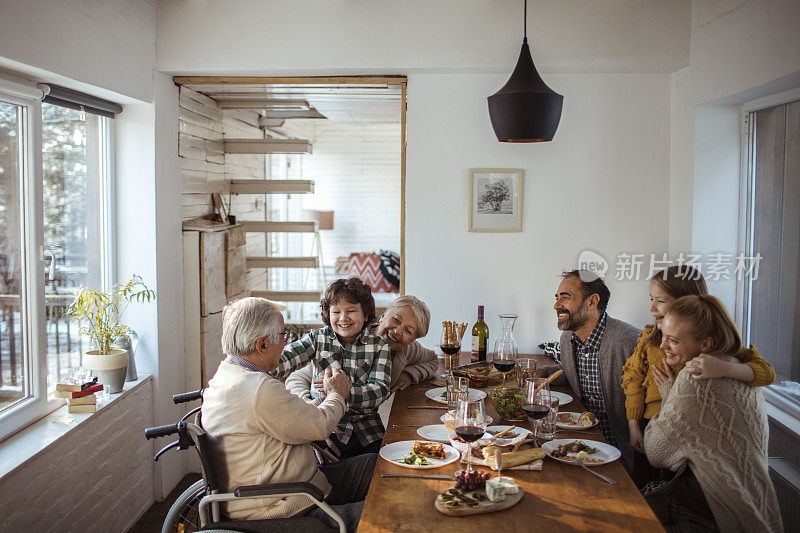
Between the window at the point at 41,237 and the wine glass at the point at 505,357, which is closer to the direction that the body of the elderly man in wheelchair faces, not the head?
the wine glass

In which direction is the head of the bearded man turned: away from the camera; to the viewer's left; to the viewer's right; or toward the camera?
to the viewer's left

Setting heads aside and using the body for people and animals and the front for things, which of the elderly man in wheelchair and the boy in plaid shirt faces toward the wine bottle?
the elderly man in wheelchair

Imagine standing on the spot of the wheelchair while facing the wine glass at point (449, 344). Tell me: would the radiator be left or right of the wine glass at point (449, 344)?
right

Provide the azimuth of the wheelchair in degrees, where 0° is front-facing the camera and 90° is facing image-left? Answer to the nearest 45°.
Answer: approximately 270°

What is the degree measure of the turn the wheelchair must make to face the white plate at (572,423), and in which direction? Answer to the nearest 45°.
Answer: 0° — it already faces it

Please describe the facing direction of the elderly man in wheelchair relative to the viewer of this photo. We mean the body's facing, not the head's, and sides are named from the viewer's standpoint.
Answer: facing away from the viewer and to the right of the viewer

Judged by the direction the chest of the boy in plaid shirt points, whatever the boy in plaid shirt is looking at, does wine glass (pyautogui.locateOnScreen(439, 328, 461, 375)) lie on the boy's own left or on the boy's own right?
on the boy's own left

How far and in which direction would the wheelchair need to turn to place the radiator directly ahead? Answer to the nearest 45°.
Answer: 0° — it already faces it

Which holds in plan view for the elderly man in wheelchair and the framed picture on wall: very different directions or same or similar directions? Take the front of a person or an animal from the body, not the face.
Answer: very different directions

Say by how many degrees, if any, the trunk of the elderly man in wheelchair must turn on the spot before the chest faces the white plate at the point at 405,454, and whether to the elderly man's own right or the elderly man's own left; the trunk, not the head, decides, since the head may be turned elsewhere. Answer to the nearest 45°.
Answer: approximately 45° to the elderly man's own right

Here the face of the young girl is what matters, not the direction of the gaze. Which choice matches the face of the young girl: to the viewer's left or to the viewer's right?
to the viewer's left

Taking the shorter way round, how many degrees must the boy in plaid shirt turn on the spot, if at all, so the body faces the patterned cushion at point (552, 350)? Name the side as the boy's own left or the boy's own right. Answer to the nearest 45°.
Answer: approximately 135° to the boy's own left
